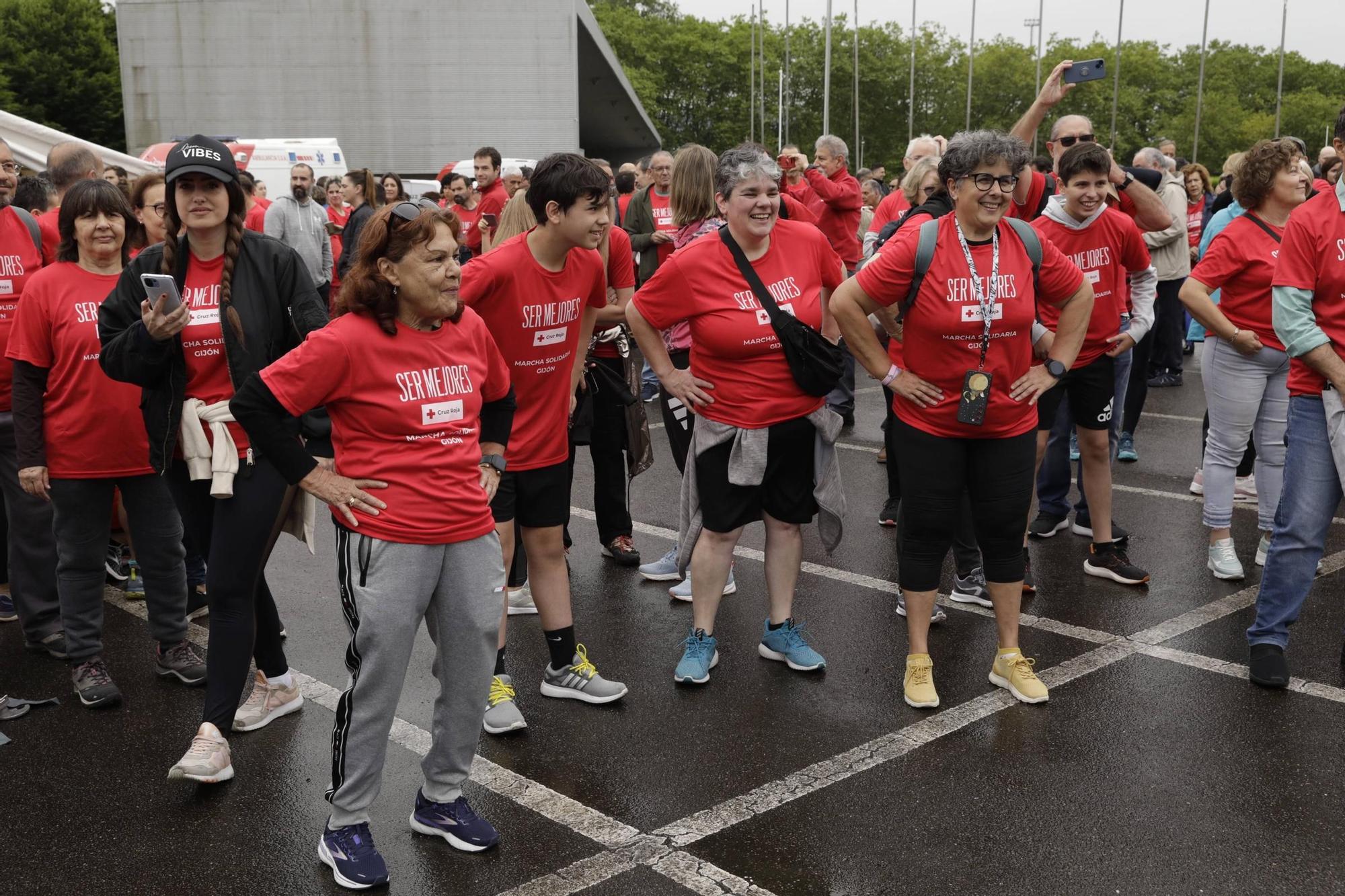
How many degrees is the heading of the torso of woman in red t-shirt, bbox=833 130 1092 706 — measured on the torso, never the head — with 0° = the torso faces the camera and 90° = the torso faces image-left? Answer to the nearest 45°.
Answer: approximately 0°

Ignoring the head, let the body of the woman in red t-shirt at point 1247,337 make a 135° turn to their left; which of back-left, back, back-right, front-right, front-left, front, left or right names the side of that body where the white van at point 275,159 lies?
front-left

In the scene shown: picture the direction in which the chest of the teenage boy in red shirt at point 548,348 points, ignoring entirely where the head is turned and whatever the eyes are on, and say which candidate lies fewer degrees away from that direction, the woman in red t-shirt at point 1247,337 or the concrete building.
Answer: the woman in red t-shirt

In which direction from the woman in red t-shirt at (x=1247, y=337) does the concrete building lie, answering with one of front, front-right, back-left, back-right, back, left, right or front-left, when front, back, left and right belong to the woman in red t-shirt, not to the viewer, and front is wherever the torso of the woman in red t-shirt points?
back

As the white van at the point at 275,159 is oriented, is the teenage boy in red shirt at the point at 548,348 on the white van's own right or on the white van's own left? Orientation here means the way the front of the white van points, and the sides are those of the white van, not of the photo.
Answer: on the white van's own left

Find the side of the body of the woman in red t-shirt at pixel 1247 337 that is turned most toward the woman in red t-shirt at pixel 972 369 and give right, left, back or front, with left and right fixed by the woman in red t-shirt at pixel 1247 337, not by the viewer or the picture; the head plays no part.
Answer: right

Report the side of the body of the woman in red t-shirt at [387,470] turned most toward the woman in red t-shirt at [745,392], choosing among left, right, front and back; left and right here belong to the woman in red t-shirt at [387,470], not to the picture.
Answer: left
